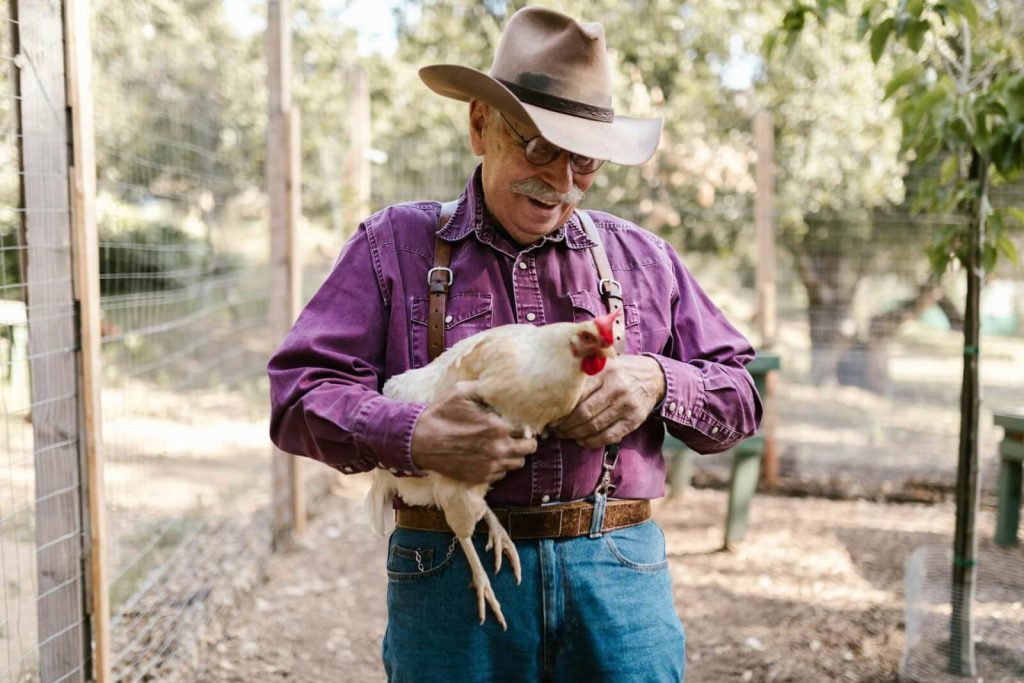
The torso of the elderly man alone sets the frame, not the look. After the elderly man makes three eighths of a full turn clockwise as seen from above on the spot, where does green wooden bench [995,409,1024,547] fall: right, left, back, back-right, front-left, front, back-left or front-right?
right

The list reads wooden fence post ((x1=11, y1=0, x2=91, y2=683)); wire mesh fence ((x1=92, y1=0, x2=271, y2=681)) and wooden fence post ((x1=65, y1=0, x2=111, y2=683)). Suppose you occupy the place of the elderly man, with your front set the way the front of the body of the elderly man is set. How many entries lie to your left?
0

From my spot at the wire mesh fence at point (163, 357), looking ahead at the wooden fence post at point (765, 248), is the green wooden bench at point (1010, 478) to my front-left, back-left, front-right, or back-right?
front-right

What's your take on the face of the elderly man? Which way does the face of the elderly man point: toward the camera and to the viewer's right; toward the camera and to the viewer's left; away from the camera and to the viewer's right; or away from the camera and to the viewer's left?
toward the camera and to the viewer's right

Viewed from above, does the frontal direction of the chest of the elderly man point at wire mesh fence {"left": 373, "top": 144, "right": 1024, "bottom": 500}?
no

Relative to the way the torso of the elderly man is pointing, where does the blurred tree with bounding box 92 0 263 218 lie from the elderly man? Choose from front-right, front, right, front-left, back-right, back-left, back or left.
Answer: back-right

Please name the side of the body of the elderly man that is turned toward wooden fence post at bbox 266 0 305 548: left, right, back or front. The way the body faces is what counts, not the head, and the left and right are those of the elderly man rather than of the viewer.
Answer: back

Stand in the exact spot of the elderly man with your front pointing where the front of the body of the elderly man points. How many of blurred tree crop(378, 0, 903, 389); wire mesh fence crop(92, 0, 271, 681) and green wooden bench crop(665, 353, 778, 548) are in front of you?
0

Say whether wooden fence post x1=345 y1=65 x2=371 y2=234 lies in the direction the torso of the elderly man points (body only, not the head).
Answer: no

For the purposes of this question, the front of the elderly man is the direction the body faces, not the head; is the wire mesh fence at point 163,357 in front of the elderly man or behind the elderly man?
behind

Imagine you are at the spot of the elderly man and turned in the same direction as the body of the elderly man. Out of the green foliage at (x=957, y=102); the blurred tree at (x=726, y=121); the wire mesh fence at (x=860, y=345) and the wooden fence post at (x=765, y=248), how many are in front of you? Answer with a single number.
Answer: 0

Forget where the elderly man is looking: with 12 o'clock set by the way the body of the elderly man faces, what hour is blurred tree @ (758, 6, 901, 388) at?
The blurred tree is roughly at 7 o'clock from the elderly man.

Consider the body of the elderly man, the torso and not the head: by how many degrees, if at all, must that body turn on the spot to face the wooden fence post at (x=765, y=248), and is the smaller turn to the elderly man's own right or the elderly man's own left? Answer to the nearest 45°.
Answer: approximately 180°

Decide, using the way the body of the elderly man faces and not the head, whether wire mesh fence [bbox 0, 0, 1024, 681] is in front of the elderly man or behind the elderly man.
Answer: behind

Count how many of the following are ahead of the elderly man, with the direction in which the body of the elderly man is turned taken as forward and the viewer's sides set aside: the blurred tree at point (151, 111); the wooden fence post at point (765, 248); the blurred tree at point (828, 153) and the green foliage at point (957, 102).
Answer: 0

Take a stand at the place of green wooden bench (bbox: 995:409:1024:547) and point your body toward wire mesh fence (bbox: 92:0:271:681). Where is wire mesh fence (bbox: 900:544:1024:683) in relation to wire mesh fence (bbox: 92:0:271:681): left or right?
left

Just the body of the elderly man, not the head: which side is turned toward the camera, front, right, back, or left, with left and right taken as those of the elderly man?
front

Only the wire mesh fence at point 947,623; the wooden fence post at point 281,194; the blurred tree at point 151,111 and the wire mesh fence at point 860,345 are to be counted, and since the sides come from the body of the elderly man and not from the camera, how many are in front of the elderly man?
0

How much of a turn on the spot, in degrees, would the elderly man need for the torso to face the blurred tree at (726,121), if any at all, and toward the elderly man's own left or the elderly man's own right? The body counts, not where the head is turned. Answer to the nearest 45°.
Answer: approximately 180°
